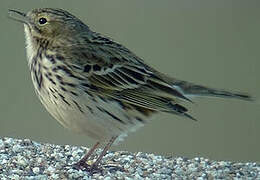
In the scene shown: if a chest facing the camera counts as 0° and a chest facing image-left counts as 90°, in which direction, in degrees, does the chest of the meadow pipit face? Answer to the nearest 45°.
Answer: approximately 90°
